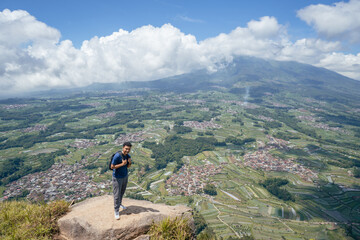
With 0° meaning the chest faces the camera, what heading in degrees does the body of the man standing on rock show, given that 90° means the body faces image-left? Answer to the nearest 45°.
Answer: approximately 315°
